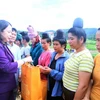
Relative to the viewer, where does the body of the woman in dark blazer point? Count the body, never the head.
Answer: to the viewer's right
